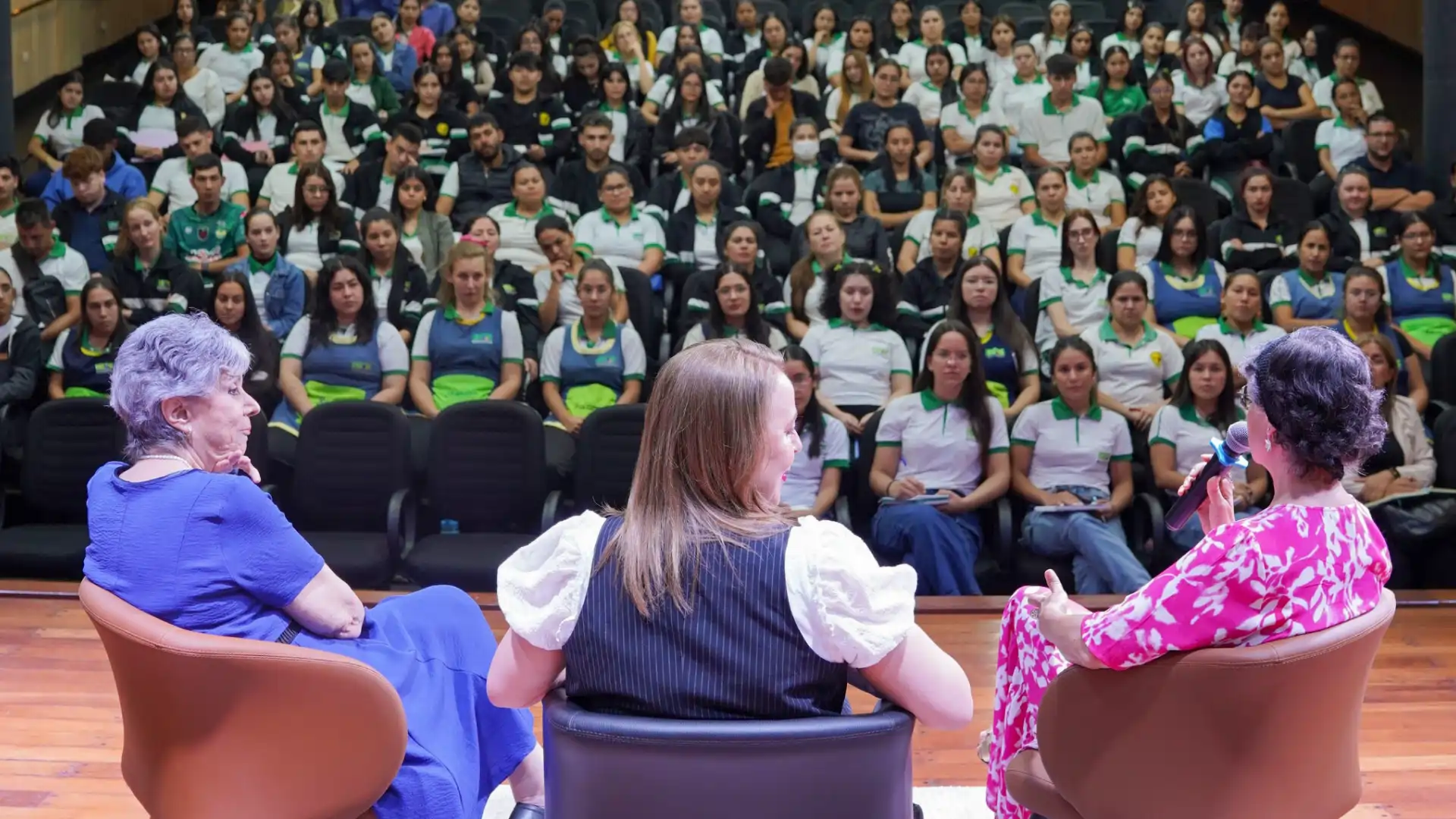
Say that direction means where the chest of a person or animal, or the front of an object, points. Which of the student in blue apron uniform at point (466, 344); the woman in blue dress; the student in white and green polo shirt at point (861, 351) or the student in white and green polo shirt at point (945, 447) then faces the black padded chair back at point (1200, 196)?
the woman in blue dress

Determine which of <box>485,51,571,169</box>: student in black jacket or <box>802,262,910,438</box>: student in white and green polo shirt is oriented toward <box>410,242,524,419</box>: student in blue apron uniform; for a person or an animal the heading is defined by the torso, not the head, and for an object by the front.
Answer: the student in black jacket

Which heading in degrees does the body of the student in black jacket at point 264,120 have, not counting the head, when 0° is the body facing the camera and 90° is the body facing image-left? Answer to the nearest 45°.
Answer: approximately 0°

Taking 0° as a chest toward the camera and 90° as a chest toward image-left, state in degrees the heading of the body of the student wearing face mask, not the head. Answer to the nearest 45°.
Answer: approximately 0°

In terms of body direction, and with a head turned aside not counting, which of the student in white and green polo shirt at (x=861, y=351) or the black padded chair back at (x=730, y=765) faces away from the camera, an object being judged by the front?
the black padded chair back

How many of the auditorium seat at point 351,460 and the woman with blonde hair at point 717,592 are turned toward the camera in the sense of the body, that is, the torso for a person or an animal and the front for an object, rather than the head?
1

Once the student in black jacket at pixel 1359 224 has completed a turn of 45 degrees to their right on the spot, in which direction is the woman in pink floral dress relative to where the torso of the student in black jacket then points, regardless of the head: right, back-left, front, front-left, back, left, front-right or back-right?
front-left

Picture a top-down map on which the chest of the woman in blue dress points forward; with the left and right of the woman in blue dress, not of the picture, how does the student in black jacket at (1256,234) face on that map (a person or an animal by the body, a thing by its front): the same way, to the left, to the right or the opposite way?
the opposite way

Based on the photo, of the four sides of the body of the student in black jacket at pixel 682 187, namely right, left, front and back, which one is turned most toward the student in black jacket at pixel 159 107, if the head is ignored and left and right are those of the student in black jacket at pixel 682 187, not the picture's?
right

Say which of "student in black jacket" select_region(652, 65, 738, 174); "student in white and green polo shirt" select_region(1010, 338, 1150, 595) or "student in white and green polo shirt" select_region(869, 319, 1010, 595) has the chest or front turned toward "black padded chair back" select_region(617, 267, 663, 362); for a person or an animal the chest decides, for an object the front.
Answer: the student in black jacket

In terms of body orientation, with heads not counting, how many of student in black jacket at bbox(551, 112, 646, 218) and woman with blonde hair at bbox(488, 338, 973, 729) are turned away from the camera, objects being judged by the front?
1

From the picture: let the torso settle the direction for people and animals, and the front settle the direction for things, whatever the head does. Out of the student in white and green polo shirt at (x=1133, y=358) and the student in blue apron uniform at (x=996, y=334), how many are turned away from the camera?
0
